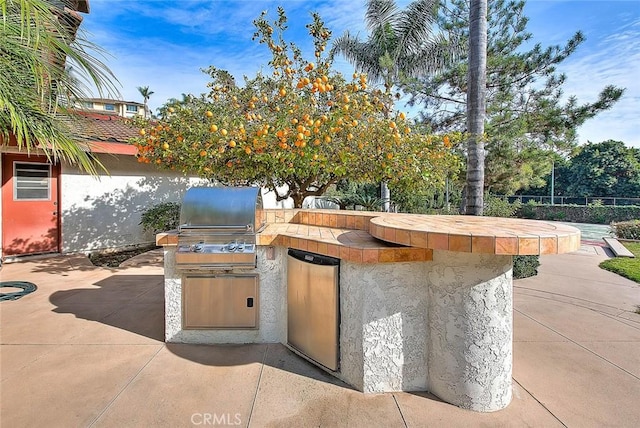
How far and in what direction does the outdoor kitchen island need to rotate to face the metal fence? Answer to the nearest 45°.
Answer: approximately 135° to its left

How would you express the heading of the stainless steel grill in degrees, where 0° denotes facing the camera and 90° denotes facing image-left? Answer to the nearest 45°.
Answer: approximately 0°

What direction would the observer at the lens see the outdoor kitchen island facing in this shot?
facing the viewer

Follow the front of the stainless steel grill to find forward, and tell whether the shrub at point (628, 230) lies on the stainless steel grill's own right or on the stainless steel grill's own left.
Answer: on the stainless steel grill's own left

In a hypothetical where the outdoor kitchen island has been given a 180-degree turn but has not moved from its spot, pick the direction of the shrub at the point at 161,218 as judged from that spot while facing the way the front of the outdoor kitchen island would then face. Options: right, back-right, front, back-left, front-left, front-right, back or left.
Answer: front-left

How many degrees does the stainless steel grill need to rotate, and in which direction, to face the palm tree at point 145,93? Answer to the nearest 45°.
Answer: approximately 180°

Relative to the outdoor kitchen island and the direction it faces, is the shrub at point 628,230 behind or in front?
behind

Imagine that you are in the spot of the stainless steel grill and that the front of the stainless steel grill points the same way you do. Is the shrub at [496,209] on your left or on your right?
on your left

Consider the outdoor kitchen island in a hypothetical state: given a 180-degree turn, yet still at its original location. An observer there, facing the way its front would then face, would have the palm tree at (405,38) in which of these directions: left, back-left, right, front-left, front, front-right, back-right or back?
front

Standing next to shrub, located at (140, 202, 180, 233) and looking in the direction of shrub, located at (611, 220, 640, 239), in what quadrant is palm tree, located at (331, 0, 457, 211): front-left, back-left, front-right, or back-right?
front-left
